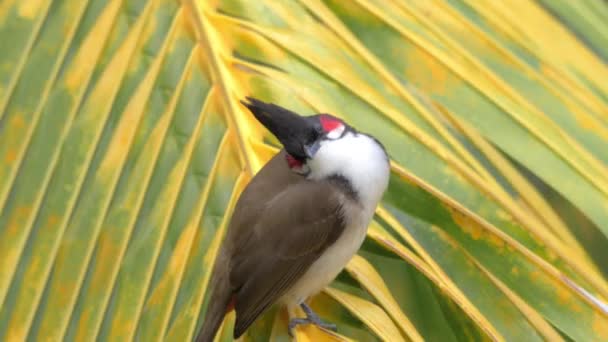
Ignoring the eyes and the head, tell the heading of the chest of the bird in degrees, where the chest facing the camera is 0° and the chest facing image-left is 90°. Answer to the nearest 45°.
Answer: approximately 270°
